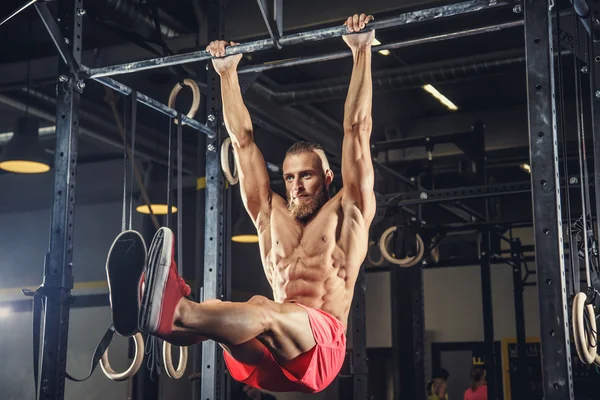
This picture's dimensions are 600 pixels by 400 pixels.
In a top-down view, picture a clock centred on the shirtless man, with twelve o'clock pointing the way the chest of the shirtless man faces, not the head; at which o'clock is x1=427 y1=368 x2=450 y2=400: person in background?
The person in background is roughly at 5 o'clock from the shirtless man.

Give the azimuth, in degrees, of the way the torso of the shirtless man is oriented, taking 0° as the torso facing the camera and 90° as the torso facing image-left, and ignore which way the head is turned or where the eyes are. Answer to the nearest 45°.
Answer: approximately 45°

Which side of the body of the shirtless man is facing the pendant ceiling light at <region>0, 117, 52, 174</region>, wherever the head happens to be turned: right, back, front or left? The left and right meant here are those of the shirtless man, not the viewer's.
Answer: right

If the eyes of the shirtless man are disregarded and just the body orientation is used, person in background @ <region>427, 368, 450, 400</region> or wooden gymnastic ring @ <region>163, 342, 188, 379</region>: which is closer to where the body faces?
the wooden gymnastic ring

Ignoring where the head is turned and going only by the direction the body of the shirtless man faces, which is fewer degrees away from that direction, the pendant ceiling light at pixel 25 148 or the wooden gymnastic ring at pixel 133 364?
the wooden gymnastic ring

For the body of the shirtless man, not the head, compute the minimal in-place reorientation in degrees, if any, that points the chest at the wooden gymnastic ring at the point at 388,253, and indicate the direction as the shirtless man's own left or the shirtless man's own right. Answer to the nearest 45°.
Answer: approximately 135° to the shirtless man's own right

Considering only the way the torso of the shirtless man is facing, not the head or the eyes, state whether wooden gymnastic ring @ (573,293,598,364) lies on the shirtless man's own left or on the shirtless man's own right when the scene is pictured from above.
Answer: on the shirtless man's own left

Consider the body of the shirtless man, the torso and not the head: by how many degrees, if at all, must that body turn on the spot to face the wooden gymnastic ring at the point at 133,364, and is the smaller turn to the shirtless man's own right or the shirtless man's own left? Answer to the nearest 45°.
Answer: approximately 45° to the shirtless man's own right

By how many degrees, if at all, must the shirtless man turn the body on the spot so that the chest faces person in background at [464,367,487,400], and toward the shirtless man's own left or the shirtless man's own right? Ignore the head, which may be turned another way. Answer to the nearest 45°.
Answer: approximately 180°
